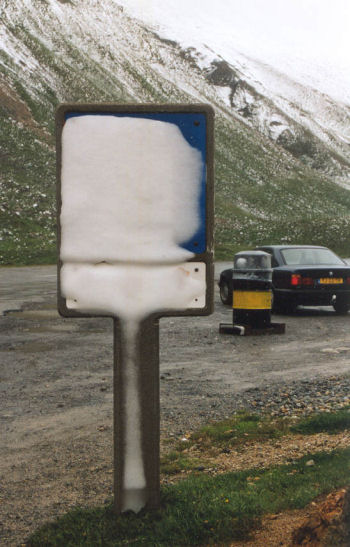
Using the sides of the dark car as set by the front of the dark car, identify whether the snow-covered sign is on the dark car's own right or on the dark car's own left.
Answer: on the dark car's own left

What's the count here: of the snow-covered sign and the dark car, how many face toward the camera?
1

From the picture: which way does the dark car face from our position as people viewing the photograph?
facing away from the viewer and to the left of the viewer

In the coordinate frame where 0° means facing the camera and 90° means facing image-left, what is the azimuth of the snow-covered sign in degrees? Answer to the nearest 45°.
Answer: approximately 0°

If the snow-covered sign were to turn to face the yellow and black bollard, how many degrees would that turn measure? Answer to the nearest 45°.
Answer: approximately 180°

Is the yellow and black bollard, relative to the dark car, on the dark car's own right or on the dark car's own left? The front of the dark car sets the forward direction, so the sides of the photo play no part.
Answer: on the dark car's own left

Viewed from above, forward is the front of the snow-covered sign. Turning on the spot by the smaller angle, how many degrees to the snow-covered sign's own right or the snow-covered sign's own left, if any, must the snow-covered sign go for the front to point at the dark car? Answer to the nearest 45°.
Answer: approximately 180°
